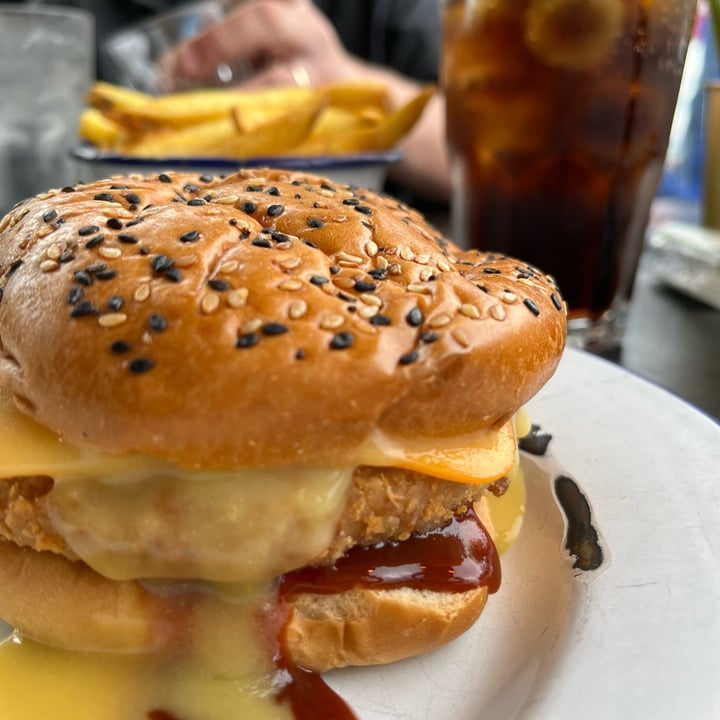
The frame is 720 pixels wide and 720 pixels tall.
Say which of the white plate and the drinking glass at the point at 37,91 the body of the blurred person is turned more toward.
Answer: the white plate

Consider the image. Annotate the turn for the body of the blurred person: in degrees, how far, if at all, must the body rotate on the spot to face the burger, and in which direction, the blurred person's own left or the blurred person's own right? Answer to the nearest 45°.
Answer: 0° — they already face it

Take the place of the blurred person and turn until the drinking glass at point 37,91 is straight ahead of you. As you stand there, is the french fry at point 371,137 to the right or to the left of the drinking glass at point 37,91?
left

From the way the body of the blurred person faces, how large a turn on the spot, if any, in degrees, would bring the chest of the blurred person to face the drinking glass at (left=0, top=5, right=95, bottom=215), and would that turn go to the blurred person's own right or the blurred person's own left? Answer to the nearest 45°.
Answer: approximately 45° to the blurred person's own right

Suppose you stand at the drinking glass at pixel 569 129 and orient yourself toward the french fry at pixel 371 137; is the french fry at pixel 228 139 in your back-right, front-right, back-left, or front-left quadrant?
front-left

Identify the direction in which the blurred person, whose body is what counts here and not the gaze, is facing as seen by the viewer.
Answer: toward the camera

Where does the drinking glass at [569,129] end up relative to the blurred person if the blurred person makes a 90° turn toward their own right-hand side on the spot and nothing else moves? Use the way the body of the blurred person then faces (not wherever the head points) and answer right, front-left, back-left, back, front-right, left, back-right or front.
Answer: left

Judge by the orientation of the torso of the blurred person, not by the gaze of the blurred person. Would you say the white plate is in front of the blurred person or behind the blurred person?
in front

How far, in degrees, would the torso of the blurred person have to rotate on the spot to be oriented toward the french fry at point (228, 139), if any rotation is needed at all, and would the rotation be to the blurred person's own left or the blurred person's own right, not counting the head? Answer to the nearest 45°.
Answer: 0° — they already face it

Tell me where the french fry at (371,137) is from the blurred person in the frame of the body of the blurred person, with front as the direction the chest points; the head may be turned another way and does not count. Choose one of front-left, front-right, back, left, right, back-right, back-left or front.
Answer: front
